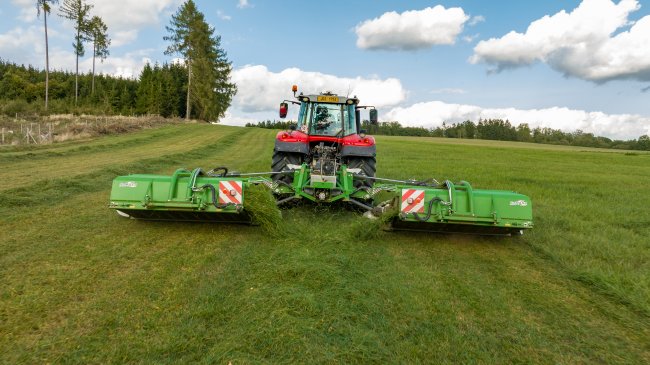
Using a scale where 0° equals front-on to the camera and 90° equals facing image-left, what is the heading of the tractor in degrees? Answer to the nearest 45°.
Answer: approximately 180°

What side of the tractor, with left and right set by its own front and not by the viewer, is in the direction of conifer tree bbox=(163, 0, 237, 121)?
front
